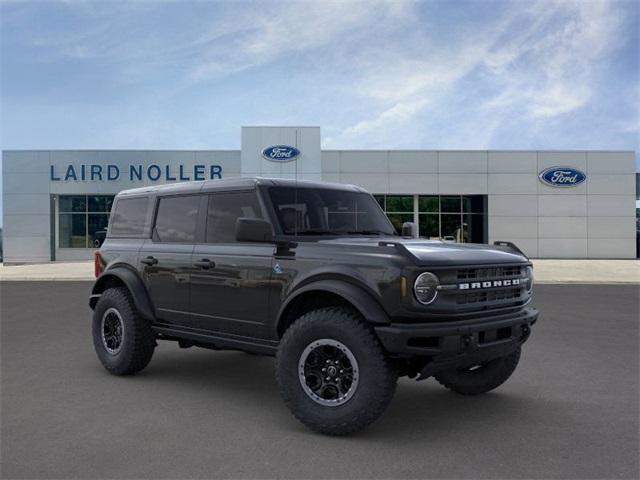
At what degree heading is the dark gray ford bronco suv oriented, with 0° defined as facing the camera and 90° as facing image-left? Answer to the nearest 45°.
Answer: approximately 315°

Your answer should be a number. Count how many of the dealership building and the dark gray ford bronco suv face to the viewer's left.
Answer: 0

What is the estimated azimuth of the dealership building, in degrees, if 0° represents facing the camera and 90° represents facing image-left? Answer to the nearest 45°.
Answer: approximately 0°

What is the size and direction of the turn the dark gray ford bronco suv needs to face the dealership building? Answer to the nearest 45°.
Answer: approximately 135° to its left

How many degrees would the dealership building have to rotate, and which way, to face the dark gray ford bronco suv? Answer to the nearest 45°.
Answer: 0° — it already faces it
